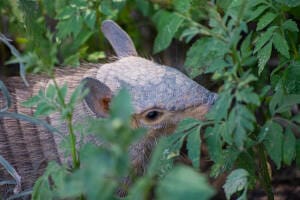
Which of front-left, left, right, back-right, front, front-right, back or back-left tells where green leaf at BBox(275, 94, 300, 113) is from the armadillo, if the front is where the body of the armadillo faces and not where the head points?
front-right

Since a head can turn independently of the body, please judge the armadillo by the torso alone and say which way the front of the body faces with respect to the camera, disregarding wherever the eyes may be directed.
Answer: to the viewer's right

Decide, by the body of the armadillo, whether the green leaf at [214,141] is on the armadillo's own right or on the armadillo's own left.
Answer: on the armadillo's own right

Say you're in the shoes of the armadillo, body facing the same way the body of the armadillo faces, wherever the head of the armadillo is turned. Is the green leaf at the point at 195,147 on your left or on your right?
on your right

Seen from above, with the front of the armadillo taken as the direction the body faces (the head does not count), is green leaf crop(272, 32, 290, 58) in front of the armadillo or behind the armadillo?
in front

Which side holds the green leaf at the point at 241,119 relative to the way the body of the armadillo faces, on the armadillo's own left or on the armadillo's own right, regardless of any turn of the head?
on the armadillo's own right
